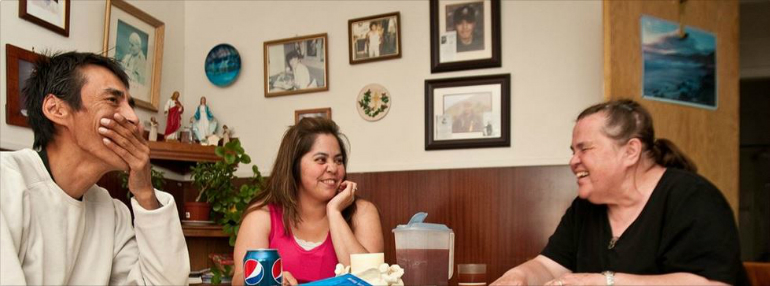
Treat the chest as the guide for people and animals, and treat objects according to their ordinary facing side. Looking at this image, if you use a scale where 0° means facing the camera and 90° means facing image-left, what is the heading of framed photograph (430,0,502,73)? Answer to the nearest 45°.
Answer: approximately 0°

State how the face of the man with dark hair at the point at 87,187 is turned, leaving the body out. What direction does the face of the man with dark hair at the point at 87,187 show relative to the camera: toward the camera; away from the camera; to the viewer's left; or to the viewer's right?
to the viewer's right

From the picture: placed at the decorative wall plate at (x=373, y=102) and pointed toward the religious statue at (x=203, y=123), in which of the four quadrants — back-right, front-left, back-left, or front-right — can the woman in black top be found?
back-left

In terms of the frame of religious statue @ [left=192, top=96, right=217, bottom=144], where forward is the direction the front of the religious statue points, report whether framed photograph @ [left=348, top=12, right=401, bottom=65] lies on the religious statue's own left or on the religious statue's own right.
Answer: on the religious statue's own left

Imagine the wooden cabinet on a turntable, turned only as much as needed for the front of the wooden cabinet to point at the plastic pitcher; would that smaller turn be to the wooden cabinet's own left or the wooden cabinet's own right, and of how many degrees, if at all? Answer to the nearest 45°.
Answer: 0° — it already faces it

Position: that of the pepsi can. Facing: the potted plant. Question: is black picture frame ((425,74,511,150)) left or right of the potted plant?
right

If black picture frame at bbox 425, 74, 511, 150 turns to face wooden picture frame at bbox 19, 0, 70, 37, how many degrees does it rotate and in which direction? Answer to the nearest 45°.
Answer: approximately 90° to its right

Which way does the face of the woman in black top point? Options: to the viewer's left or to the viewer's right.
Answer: to the viewer's left

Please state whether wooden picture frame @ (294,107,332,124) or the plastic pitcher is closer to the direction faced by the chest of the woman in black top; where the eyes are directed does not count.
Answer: the plastic pitcher
